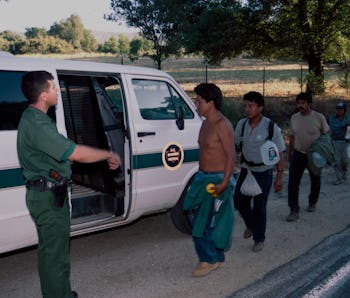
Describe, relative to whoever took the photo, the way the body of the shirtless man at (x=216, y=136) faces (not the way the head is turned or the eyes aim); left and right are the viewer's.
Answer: facing the viewer and to the left of the viewer

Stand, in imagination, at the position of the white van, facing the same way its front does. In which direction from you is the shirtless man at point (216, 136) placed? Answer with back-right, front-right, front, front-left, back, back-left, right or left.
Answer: right

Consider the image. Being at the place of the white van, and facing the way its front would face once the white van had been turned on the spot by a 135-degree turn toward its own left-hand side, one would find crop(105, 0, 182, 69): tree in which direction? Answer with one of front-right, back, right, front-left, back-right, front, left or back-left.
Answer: right

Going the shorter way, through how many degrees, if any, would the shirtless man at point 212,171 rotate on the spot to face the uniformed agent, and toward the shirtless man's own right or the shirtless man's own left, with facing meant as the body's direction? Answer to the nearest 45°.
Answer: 0° — they already face them

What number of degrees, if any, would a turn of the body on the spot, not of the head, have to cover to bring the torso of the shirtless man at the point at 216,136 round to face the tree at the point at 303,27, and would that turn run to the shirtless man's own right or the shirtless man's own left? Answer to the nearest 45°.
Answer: approximately 135° to the shirtless man's own right

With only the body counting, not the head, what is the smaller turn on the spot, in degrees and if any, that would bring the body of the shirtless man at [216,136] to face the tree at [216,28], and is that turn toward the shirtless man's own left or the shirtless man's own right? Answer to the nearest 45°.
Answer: approximately 135° to the shirtless man's own right

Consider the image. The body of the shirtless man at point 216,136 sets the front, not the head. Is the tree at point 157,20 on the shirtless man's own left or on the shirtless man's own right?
on the shirtless man's own right

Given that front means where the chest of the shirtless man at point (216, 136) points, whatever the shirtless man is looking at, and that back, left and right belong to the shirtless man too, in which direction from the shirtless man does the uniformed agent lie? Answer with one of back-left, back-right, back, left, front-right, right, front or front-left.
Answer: front

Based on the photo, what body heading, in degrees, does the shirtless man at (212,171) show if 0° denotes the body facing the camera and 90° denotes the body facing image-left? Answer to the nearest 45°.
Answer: approximately 45°

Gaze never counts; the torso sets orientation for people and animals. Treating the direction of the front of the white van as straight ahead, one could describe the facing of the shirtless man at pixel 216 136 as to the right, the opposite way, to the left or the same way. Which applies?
the opposite way

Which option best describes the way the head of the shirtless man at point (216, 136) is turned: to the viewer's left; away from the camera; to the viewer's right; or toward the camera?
to the viewer's left

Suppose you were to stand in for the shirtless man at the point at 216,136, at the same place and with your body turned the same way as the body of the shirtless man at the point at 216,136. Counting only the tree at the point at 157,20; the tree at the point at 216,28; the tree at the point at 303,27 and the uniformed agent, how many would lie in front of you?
1

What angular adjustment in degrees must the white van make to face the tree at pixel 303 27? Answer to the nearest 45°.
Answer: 0° — it already faces it

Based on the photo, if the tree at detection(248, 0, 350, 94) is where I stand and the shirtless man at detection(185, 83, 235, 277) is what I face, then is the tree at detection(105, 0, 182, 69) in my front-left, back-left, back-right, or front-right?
back-right

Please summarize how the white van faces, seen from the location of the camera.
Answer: facing away from the viewer and to the right of the viewer

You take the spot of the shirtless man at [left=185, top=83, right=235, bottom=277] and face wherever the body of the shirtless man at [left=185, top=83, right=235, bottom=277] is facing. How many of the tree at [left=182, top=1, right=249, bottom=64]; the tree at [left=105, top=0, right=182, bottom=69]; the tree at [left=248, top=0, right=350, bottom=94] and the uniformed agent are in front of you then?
1

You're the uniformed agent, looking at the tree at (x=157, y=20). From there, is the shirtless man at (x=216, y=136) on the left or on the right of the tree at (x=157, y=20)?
right

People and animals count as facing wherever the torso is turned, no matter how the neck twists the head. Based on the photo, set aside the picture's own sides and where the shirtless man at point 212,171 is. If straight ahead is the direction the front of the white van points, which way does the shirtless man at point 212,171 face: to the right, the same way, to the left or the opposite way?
the opposite way
